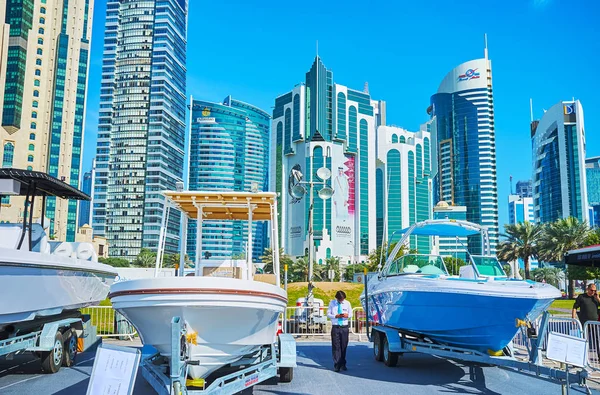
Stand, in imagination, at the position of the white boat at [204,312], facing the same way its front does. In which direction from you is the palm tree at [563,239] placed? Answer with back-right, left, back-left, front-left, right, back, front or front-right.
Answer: back-left

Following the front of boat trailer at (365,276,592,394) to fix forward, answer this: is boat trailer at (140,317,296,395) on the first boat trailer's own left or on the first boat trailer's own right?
on the first boat trailer's own right

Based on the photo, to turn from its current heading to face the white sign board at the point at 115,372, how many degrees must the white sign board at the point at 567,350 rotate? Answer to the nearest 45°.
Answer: approximately 45° to its right

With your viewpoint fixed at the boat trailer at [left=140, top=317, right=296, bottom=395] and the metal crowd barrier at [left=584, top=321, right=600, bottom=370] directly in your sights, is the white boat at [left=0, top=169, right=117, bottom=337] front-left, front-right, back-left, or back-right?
back-left

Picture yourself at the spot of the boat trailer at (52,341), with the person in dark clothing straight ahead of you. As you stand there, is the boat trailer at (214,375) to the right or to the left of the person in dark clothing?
right

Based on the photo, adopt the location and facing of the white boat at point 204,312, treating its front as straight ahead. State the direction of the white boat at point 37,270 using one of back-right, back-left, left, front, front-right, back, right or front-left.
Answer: back-right

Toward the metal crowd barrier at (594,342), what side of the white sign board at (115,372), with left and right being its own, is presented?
left

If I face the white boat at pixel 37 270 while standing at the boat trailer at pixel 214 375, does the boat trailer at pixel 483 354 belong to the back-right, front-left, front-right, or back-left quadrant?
back-right
